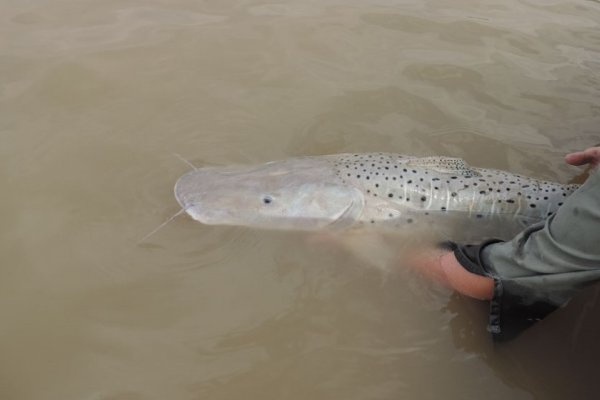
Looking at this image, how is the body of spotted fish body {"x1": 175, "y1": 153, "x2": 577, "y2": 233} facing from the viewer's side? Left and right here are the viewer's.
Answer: facing to the left of the viewer
